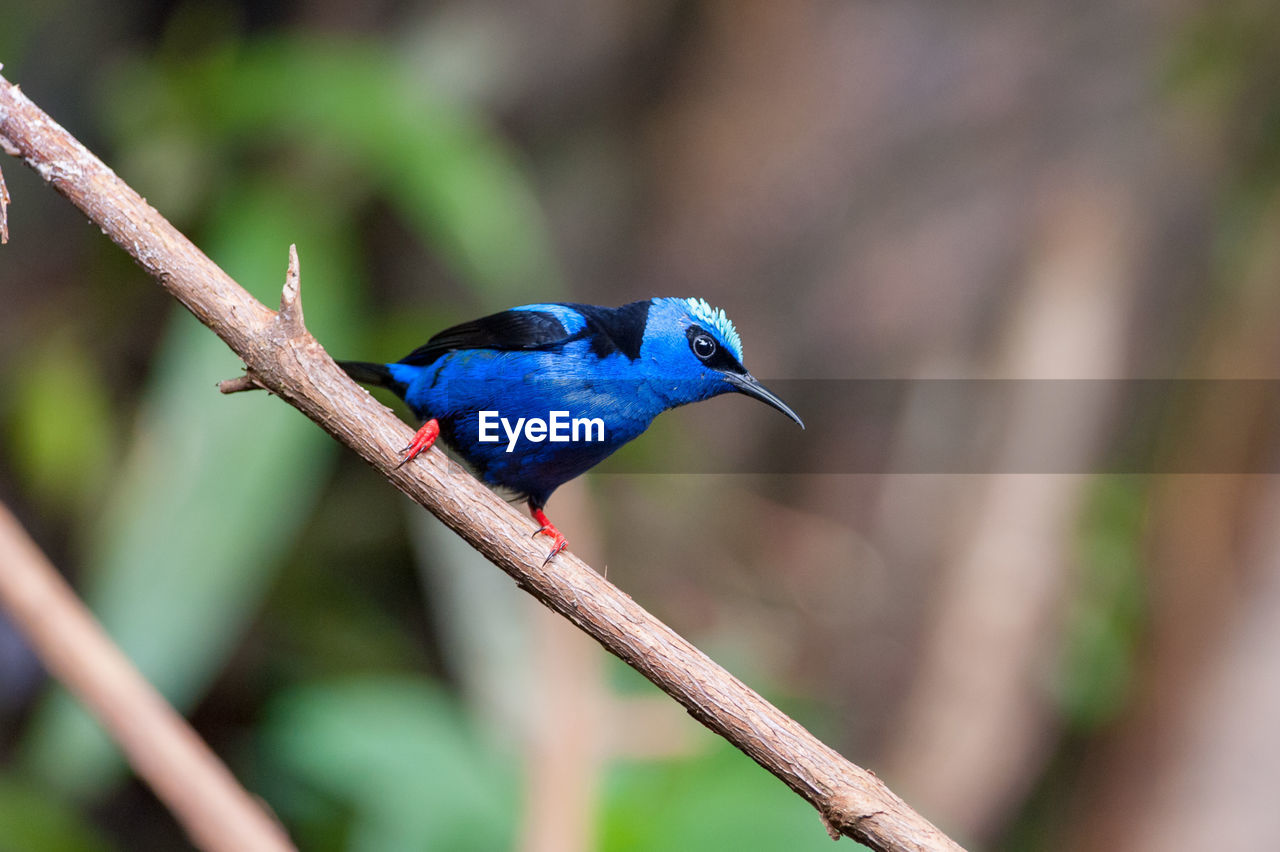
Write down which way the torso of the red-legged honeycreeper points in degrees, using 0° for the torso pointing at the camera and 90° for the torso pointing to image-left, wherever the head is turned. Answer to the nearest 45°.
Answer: approximately 270°

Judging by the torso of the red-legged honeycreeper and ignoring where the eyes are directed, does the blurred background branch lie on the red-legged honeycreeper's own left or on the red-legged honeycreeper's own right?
on the red-legged honeycreeper's own left
